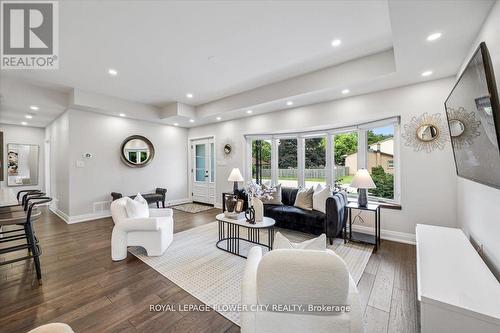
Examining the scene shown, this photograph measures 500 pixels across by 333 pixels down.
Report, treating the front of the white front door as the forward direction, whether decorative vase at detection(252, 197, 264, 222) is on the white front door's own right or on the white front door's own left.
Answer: on the white front door's own left

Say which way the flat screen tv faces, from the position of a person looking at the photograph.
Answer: facing the viewer and to the left of the viewer

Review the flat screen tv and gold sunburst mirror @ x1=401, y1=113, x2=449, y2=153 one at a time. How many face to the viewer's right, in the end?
0

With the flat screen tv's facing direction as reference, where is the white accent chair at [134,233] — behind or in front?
in front

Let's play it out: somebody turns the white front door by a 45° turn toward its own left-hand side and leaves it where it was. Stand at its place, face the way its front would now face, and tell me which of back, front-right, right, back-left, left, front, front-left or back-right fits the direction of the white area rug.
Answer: front

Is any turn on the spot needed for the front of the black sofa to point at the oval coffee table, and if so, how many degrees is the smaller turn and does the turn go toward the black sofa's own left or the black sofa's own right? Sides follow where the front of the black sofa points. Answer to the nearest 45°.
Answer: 0° — it already faces it

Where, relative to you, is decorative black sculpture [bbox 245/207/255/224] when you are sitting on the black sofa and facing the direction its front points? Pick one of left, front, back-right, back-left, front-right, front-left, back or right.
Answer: front

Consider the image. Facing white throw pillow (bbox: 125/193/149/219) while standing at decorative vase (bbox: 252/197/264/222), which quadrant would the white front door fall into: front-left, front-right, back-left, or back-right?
front-right

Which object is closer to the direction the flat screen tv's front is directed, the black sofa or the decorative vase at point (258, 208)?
the decorative vase

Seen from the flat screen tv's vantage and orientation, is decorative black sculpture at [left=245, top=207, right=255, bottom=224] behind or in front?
in front

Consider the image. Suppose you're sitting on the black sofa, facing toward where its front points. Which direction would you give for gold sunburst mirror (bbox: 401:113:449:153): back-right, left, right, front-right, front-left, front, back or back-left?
back-left

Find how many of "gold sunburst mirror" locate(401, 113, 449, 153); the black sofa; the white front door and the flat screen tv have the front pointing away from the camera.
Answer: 0

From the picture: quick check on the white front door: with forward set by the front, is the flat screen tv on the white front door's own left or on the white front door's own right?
on the white front door's own left
